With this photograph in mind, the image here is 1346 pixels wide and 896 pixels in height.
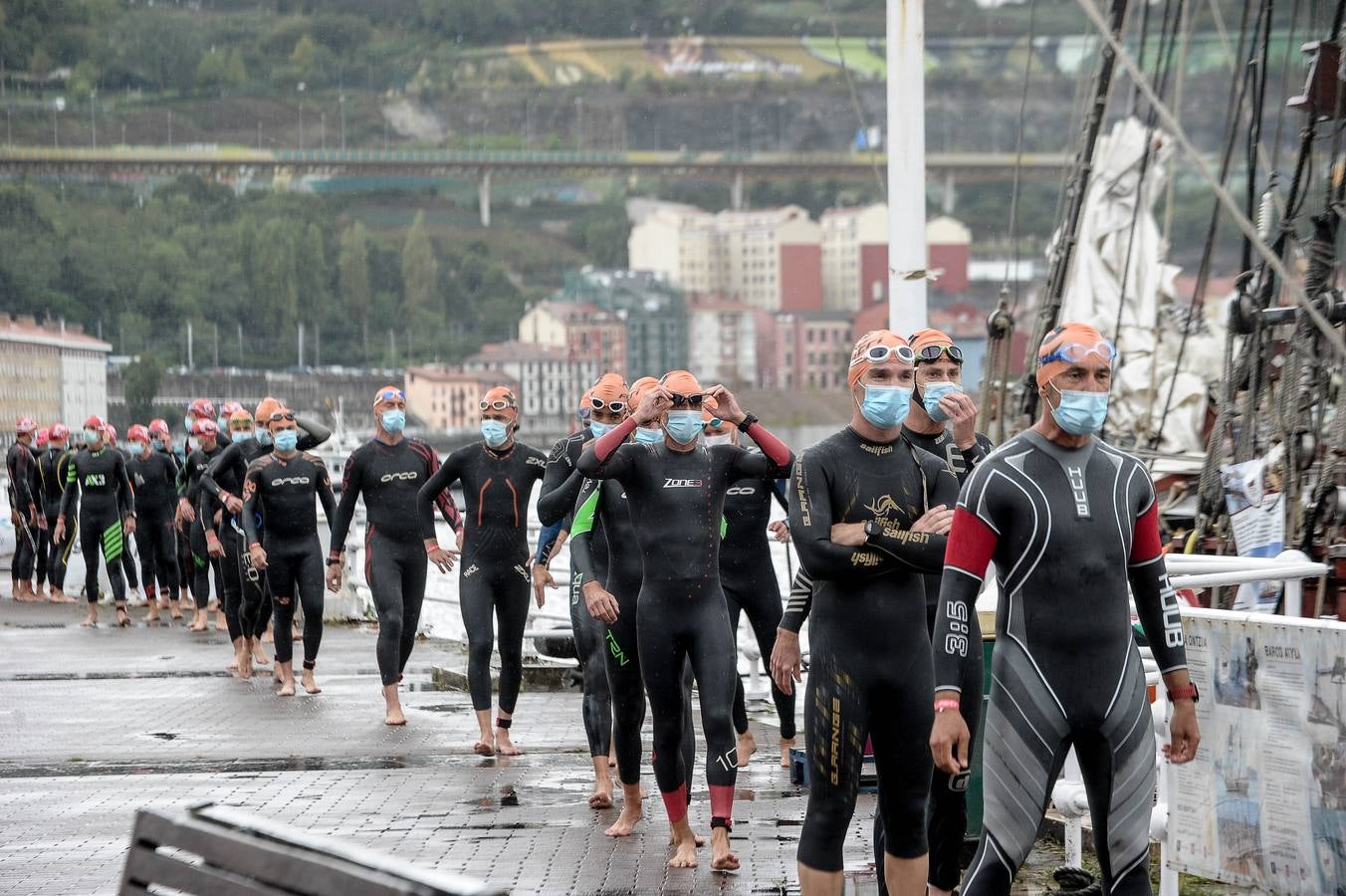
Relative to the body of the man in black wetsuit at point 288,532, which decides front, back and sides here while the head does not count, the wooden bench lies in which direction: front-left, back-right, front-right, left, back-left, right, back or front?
front

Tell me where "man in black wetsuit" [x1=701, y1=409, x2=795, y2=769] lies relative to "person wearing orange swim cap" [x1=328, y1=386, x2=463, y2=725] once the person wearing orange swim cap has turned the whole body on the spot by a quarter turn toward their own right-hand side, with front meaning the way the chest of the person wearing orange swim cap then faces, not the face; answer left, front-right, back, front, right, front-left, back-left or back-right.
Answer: back-left

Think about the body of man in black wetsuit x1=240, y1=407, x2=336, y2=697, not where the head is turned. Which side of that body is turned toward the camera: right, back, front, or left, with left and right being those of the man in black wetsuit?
front

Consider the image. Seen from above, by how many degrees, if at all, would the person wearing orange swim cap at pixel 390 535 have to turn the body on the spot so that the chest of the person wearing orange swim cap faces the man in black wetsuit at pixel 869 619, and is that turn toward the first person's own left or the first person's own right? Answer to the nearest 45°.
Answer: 0° — they already face them

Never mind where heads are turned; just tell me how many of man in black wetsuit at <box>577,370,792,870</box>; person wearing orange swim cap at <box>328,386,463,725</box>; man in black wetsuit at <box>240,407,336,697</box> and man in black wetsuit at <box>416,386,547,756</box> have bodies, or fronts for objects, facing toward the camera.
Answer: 4

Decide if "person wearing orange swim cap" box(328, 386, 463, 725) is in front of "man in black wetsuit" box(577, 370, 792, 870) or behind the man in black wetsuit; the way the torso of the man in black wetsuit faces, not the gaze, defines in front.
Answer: behind

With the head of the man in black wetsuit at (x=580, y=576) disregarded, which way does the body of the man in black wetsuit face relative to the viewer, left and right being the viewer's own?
facing the viewer

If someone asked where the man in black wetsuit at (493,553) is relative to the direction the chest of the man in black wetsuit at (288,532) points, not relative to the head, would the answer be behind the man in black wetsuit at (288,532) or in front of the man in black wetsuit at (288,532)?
in front

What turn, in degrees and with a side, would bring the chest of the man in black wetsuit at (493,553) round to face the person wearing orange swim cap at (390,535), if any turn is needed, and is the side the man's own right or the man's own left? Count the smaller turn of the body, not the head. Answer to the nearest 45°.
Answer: approximately 135° to the man's own right

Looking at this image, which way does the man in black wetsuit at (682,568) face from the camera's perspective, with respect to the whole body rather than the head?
toward the camera

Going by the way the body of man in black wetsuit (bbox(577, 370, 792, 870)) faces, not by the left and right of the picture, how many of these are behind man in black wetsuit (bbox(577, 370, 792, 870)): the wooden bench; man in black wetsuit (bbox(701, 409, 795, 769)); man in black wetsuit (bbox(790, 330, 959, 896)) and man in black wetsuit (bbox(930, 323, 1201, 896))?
1
